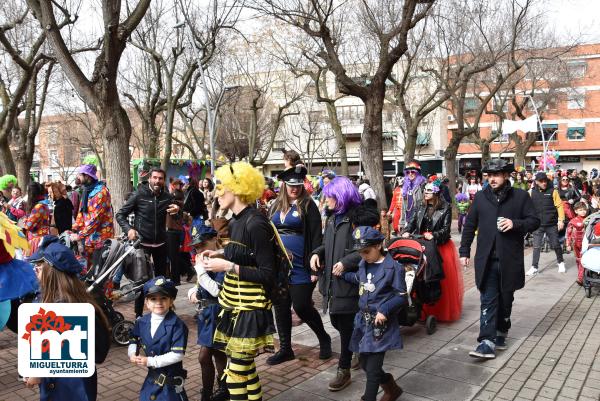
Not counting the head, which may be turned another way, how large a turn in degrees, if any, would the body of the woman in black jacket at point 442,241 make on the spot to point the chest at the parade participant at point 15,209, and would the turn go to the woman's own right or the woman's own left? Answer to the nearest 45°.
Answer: approximately 45° to the woman's own right

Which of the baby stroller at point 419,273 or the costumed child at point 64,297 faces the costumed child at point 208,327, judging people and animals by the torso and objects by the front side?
the baby stroller

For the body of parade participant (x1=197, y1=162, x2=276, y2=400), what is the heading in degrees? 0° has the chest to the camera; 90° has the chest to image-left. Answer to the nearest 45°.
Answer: approximately 90°

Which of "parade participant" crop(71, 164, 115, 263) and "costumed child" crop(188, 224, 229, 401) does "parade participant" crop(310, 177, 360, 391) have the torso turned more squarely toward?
the costumed child

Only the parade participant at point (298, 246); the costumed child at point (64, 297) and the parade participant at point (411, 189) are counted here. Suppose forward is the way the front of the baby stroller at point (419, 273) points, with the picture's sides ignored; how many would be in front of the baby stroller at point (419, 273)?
2

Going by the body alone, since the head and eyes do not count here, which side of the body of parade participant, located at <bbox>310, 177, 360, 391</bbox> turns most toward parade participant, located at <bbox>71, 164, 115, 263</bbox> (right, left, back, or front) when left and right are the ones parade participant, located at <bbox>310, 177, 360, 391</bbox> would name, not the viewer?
right
